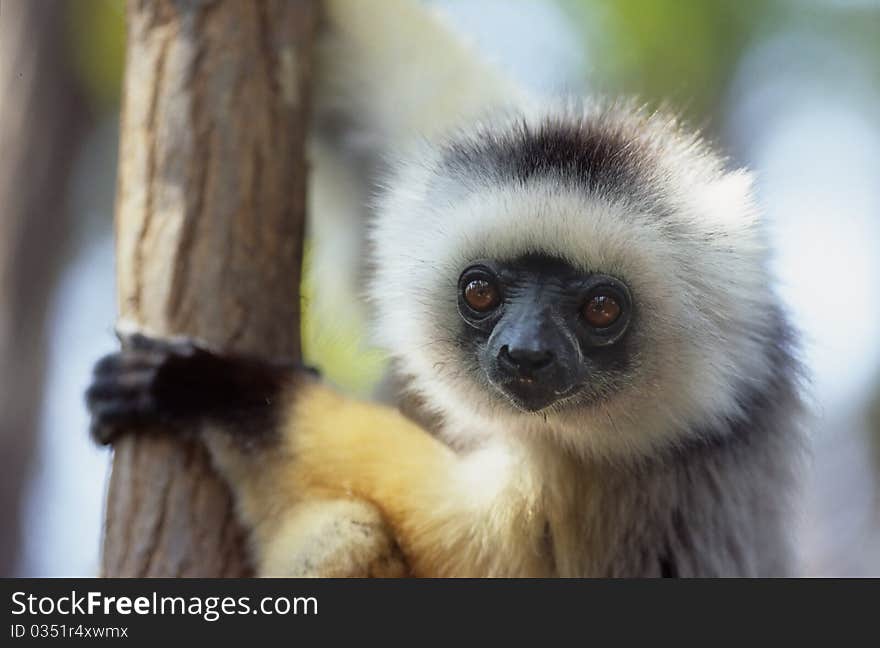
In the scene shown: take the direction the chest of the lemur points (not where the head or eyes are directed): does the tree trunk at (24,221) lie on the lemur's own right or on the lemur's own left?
on the lemur's own right

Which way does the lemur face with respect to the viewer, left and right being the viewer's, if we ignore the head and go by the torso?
facing the viewer and to the left of the viewer
